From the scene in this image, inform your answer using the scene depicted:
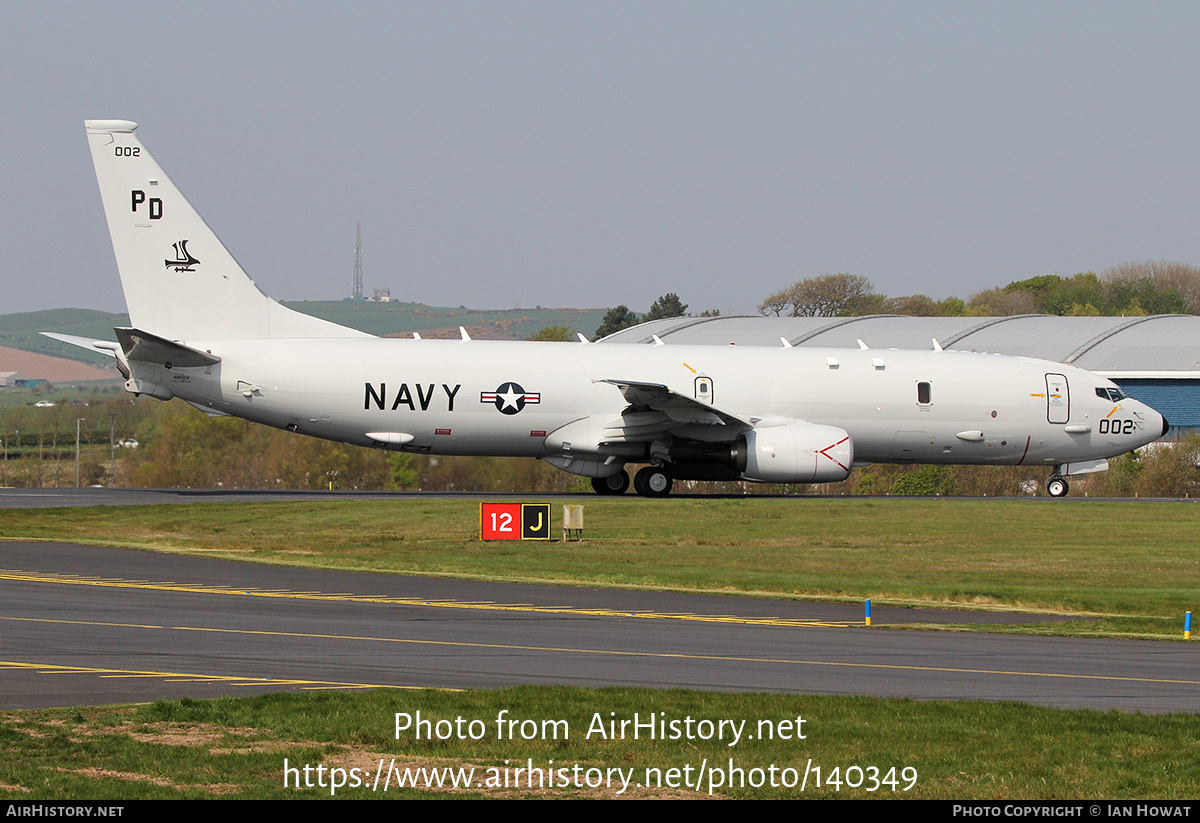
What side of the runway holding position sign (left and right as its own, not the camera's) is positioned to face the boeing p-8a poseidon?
back

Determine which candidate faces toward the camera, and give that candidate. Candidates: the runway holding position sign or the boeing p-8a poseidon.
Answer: the runway holding position sign

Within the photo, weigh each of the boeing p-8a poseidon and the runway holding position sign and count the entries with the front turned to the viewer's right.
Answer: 1

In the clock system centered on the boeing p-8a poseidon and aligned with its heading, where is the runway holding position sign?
The runway holding position sign is roughly at 3 o'clock from the boeing p-8a poseidon.

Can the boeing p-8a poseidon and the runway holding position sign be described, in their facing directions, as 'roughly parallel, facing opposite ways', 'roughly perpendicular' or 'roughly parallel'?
roughly perpendicular

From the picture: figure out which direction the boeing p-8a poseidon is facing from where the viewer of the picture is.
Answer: facing to the right of the viewer

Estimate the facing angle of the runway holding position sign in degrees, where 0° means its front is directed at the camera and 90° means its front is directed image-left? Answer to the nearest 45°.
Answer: approximately 0°
